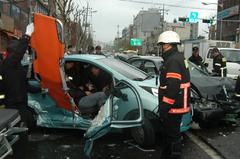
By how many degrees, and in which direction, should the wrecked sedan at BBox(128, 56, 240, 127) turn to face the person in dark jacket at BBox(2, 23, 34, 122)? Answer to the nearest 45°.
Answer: approximately 90° to its right

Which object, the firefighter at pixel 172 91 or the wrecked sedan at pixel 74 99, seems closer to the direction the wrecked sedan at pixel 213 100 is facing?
the firefighter

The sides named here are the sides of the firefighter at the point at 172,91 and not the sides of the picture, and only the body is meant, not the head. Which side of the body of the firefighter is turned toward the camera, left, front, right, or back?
left

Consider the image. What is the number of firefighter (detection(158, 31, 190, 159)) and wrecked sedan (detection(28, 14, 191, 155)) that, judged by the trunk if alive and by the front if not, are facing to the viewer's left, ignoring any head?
1

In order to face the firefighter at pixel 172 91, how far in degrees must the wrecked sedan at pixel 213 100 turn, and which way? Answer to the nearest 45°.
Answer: approximately 45° to its right
